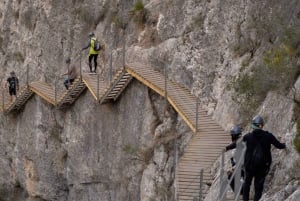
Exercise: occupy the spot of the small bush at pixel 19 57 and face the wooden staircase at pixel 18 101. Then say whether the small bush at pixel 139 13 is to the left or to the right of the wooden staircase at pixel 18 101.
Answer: left

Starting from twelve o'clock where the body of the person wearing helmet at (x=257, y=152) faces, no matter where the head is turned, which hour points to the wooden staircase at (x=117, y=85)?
The wooden staircase is roughly at 11 o'clock from the person wearing helmet.

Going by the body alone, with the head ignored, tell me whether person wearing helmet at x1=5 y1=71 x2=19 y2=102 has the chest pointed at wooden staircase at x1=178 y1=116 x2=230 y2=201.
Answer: no

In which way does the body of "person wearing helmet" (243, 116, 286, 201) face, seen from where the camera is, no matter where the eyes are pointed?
away from the camera

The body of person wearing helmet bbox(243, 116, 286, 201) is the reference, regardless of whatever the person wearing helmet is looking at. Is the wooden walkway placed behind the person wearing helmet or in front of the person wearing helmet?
in front

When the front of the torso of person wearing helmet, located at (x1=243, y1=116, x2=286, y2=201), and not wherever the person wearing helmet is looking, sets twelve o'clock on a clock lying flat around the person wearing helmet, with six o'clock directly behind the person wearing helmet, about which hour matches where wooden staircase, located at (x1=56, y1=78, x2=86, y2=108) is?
The wooden staircase is roughly at 11 o'clock from the person wearing helmet.

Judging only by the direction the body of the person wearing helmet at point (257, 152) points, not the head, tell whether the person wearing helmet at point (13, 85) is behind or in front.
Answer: in front

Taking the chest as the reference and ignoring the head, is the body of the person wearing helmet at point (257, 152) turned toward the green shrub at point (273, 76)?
yes
